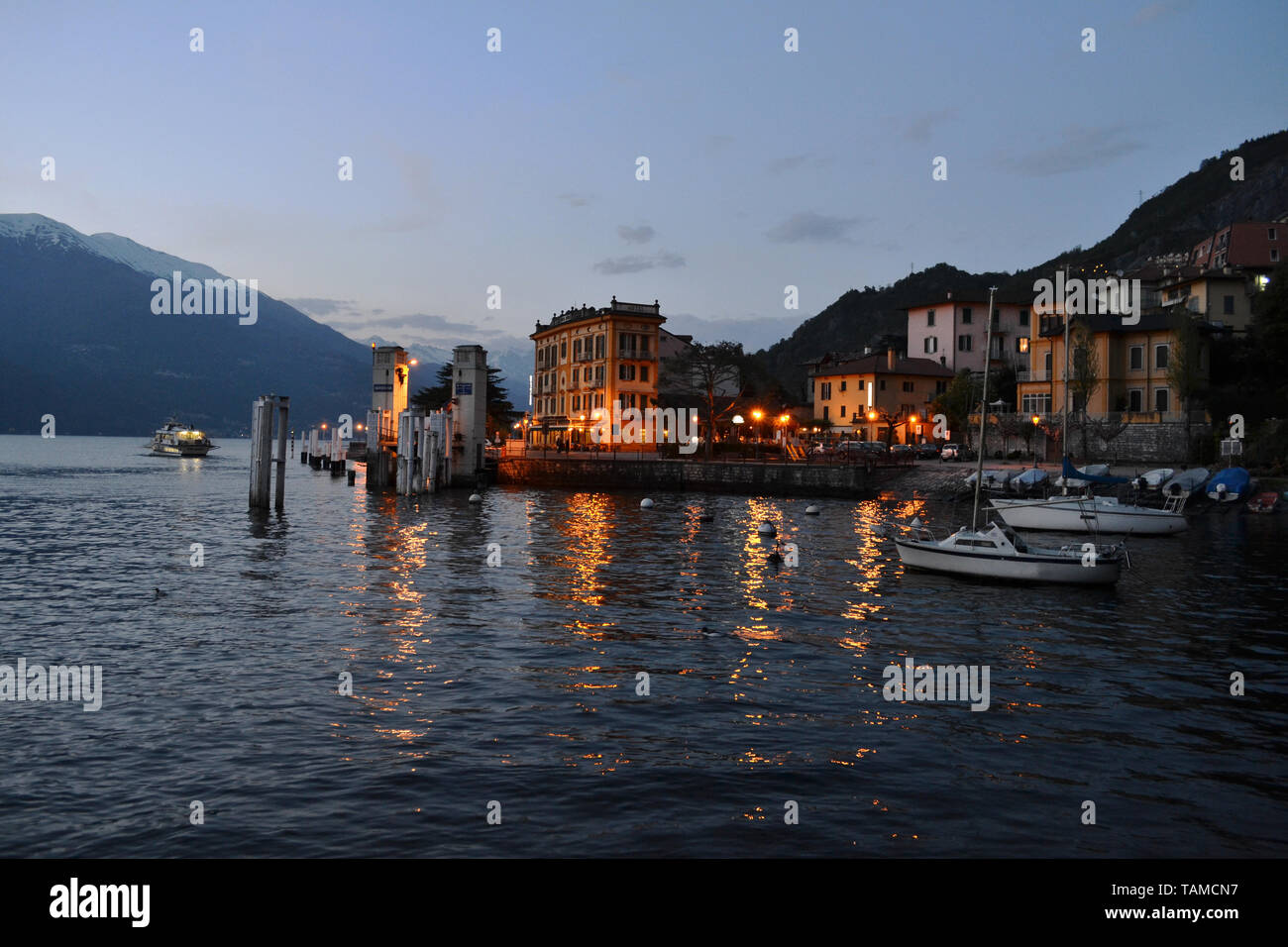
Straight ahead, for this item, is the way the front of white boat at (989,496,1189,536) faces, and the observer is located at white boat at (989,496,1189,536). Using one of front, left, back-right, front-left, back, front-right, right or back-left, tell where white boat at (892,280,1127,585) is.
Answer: left

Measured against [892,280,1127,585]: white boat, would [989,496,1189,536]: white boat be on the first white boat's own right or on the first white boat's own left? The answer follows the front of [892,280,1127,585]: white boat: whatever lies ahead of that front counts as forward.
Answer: on the first white boat's own right

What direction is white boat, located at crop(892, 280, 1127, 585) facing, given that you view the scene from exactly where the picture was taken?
facing to the left of the viewer

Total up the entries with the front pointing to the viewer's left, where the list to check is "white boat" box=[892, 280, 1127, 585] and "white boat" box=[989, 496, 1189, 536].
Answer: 2

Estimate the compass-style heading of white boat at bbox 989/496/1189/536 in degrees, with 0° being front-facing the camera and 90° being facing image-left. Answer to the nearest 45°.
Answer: approximately 90°
